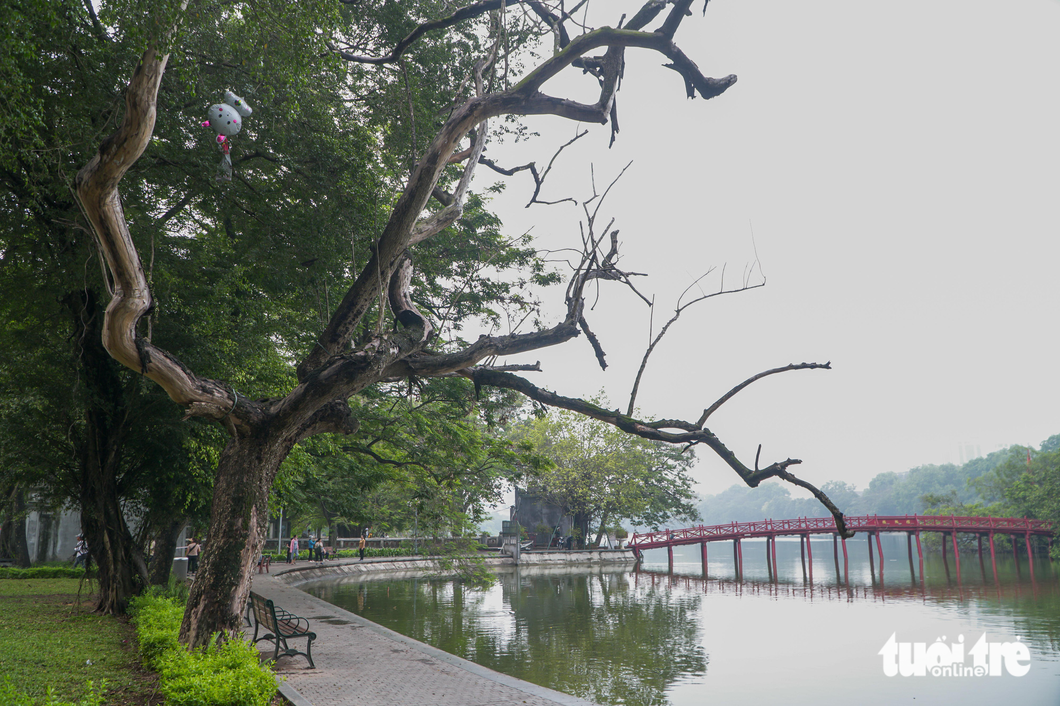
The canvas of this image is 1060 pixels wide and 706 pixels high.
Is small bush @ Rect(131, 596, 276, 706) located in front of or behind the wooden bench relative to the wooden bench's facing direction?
behind

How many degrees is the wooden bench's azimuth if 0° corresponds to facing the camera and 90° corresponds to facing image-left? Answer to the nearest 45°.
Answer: approximately 225°

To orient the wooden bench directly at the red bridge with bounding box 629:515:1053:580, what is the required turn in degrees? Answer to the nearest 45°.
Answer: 0° — it already faces it

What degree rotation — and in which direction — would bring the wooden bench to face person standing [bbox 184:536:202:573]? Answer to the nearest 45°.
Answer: approximately 45° to its left

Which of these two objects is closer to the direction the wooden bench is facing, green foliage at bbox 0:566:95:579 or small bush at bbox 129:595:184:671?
the green foliage
